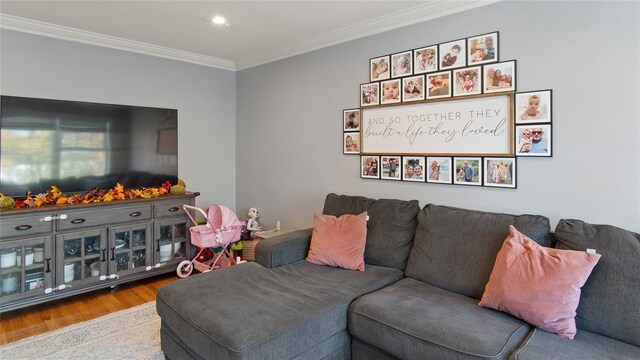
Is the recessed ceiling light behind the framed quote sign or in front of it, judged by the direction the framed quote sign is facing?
in front

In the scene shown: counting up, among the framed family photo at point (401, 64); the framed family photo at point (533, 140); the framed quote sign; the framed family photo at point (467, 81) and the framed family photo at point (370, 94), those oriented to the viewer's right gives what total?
0

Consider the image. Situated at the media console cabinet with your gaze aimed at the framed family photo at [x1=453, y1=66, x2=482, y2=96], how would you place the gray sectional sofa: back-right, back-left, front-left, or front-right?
front-right

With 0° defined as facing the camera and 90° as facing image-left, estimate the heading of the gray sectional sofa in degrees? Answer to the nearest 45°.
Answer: approximately 45°

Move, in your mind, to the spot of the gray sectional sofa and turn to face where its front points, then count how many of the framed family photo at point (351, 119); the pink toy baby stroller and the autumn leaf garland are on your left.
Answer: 0

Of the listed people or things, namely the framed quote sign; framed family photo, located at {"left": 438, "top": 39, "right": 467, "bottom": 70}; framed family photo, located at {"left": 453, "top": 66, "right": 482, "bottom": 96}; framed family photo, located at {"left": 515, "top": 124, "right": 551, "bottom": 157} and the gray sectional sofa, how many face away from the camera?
0

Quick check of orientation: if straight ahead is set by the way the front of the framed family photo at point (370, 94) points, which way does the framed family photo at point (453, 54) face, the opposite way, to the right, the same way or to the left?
the same way

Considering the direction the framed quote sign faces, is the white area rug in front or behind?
in front

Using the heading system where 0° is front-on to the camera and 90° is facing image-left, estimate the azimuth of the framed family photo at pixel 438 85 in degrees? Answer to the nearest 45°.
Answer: approximately 45°

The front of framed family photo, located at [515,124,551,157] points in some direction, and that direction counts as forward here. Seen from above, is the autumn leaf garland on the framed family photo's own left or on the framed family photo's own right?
on the framed family photo's own right

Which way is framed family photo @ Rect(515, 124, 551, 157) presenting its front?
toward the camera

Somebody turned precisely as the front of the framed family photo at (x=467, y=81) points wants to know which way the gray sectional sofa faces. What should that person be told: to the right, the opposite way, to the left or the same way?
the same way

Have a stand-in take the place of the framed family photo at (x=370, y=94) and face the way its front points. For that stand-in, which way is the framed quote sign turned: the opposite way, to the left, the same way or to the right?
the same way

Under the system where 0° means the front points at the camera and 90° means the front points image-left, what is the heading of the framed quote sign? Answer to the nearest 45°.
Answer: approximately 45°

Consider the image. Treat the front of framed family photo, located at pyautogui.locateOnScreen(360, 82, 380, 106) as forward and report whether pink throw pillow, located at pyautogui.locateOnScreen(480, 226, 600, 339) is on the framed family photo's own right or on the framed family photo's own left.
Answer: on the framed family photo's own left

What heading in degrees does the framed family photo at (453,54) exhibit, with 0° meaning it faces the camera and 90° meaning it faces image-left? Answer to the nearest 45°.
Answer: approximately 45°

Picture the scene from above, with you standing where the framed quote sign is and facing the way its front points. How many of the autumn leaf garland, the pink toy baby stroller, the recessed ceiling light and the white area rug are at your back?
0

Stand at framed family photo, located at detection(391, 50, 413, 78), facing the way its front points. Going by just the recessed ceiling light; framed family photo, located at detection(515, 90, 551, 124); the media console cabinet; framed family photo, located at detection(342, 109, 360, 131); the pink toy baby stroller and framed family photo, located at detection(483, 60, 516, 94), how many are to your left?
2

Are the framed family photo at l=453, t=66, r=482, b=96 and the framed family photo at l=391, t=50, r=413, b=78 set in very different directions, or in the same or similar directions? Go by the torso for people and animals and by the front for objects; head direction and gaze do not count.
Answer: same or similar directions
